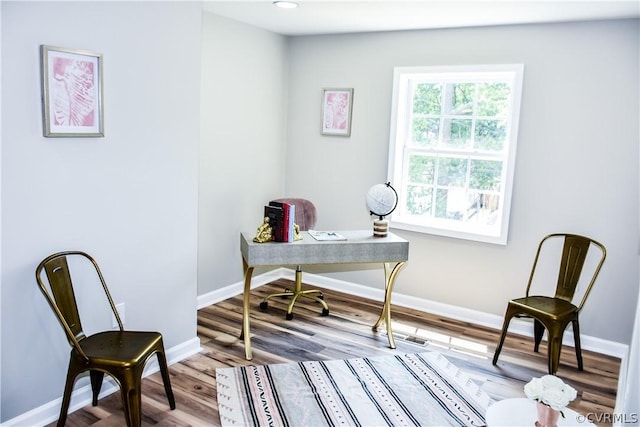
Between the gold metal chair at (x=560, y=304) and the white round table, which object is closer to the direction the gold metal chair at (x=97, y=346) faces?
the white round table

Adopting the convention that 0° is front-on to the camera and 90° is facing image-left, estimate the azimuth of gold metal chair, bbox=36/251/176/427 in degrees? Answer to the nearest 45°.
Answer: approximately 315°

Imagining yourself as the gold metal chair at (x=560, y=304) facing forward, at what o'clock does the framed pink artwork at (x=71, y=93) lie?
The framed pink artwork is roughly at 12 o'clock from the gold metal chair.

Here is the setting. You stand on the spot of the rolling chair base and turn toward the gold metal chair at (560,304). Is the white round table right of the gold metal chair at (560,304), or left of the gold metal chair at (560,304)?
right

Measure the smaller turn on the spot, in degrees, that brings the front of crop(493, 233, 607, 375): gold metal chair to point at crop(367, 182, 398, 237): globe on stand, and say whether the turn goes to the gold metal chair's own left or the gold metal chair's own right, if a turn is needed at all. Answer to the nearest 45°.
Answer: approximately 45° to the gold metal chair's own right

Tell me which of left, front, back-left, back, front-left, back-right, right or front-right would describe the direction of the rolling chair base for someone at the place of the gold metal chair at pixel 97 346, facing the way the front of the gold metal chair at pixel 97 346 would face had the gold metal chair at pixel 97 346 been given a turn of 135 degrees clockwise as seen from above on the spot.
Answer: back-right

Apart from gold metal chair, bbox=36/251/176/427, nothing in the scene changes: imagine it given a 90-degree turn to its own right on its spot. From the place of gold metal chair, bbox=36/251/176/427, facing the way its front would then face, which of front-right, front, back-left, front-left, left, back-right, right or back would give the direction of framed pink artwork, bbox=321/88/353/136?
back

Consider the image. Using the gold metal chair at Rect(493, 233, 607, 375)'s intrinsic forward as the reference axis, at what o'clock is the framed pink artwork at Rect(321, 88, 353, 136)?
The framed pink artwork is roughly at 2 o'clock from the gold metal chair.

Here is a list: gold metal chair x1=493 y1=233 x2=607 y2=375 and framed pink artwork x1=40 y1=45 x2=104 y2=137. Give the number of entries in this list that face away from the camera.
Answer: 0

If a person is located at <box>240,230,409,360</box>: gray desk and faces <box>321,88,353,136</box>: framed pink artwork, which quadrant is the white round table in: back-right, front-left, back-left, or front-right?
back-right

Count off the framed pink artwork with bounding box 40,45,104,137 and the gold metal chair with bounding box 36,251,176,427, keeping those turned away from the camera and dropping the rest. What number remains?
0

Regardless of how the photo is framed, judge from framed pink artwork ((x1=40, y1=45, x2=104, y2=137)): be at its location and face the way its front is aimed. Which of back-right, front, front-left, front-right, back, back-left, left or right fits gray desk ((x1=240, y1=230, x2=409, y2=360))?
front-left

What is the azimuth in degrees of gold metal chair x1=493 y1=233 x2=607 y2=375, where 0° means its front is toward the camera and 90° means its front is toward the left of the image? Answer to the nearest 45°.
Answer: approximately 45°

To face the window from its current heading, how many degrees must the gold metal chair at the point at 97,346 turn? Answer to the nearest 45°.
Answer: approximately 45° to its left
